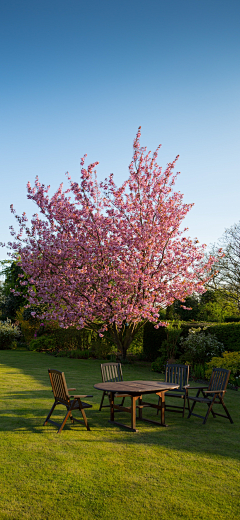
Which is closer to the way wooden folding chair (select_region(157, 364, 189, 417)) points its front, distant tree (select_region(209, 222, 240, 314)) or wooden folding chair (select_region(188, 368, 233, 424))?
the wooden folding chair

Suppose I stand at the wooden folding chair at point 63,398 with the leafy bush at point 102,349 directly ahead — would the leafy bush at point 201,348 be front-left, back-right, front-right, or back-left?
front-right

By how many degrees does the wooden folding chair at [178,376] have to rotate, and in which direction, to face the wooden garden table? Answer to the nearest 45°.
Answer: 0° — it already faces it

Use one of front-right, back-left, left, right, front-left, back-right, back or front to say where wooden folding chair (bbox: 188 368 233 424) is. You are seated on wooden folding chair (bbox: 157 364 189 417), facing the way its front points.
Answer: left

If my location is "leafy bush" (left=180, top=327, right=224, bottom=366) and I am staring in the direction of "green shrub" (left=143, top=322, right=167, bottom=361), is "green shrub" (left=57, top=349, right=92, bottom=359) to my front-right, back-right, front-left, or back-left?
front-left

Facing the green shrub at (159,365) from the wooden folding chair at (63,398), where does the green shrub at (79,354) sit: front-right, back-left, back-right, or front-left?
front-left

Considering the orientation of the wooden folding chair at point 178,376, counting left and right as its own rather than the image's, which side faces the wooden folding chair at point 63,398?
front

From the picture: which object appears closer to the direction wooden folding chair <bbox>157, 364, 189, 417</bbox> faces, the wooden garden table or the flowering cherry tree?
the wooden garden table

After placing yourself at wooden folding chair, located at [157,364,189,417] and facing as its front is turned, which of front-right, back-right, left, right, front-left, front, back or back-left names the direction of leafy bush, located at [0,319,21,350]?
right

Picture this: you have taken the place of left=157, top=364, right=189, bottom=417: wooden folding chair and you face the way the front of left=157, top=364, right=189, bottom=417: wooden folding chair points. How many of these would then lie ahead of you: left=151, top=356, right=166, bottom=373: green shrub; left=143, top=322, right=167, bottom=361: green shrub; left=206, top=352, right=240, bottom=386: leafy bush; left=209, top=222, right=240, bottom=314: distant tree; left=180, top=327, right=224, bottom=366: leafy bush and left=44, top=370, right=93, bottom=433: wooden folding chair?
1

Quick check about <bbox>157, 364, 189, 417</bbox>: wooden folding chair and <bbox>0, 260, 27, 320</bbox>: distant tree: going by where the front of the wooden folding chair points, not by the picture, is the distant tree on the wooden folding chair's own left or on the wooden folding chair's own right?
on the wooden folding chair's own right

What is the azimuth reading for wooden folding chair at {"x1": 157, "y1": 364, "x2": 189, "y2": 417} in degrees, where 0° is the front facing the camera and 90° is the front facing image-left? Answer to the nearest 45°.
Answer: approximately 45°

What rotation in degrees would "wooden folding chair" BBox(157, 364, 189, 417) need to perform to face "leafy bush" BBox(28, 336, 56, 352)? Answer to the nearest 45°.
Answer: approximately 90° to its right
